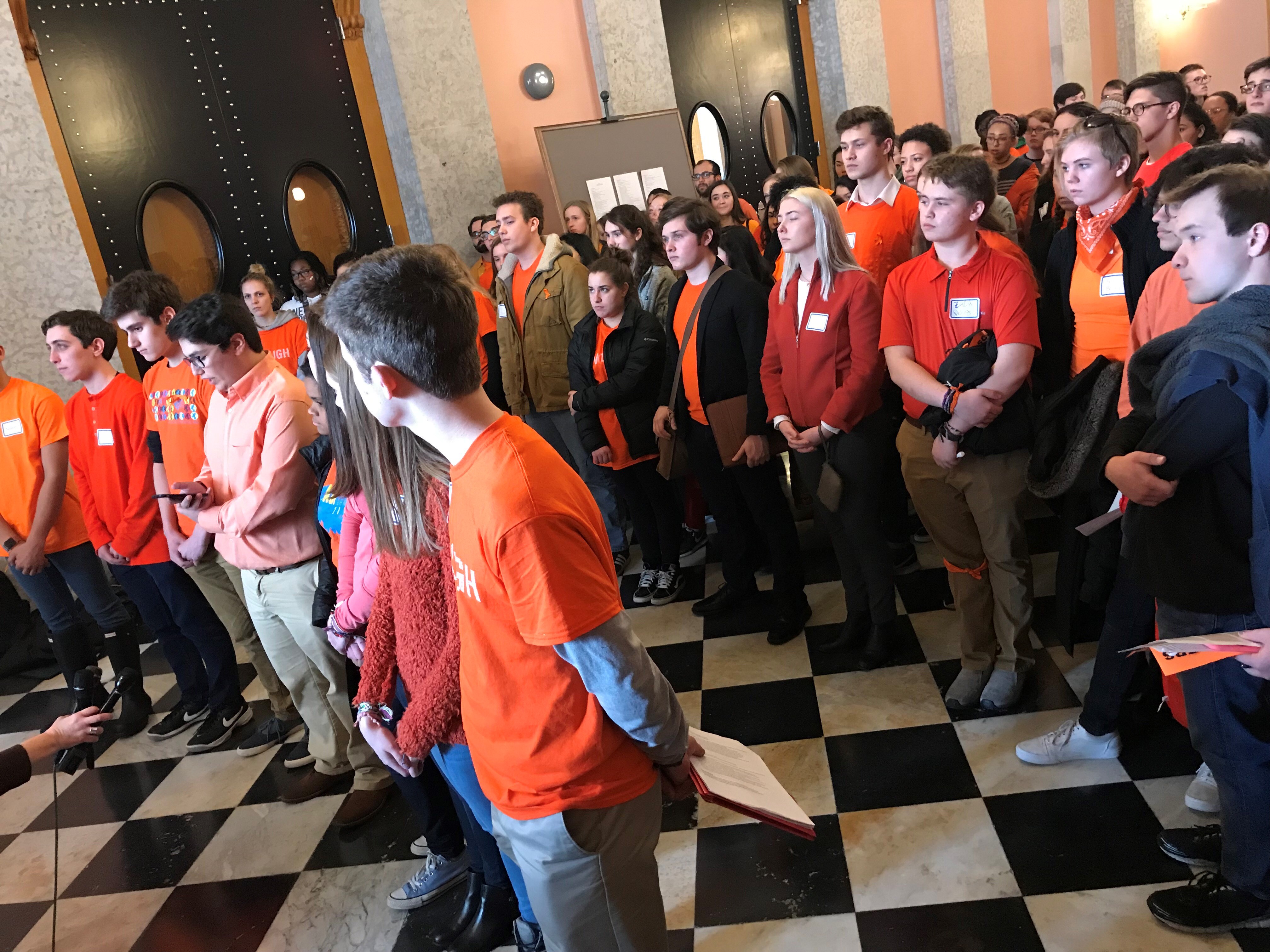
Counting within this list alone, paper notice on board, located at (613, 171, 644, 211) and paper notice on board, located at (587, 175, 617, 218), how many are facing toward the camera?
2

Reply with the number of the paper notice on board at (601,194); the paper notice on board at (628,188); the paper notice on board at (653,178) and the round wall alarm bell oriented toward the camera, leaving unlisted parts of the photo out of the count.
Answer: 4

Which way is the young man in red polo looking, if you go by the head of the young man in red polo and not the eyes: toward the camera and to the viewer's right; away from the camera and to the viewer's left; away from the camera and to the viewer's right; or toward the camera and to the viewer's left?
toward the camera and to the viewer's left

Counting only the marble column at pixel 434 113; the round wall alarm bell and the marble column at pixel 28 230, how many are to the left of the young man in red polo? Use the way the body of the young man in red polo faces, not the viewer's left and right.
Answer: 0

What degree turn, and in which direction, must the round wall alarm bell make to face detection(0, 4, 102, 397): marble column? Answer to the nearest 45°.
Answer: approximately 45° to its right

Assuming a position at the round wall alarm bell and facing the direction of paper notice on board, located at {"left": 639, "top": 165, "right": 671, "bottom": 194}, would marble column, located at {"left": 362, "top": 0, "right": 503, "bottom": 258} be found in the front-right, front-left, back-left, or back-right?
back-right

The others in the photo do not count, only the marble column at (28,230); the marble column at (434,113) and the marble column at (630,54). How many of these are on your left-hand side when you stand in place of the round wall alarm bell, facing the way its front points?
1

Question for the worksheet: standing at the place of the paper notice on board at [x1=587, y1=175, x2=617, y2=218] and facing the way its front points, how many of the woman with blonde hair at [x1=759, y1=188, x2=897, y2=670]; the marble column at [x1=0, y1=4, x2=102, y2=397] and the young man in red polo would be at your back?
0

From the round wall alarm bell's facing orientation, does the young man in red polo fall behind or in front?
in front

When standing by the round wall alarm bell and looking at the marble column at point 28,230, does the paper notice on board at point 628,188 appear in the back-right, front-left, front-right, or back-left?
back-left

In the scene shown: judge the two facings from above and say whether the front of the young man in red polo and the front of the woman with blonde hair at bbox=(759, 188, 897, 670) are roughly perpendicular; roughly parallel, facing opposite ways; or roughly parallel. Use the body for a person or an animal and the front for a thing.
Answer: roughly parallel

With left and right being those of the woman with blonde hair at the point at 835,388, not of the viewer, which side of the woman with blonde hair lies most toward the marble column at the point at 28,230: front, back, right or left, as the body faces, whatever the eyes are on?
right

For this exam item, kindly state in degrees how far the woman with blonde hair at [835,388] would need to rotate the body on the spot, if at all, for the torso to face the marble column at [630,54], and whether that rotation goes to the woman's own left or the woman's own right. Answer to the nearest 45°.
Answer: approximately 135° to the woman's own right

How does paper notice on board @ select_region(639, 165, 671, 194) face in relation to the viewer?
toward the camera

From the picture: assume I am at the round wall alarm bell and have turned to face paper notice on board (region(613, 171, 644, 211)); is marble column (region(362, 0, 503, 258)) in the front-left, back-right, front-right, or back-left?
back-right

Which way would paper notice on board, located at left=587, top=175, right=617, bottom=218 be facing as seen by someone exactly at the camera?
facing the viewer

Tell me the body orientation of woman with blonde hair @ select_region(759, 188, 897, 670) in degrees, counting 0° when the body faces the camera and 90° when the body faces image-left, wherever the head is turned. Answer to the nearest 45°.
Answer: approximately 45°

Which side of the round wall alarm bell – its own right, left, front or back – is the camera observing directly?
front
